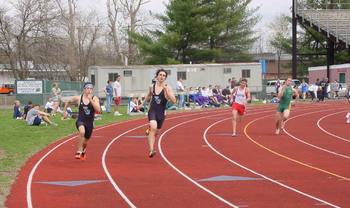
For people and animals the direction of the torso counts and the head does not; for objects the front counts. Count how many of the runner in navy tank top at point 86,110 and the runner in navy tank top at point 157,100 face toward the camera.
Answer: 2

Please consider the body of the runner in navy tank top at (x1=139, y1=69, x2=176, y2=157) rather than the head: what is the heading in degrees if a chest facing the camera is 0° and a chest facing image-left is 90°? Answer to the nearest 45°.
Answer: approximately 0°

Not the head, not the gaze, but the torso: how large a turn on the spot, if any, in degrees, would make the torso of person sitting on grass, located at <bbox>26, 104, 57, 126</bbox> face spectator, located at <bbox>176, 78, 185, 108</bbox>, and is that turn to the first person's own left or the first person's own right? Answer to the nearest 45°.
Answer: approximately 45° to the first person's own left

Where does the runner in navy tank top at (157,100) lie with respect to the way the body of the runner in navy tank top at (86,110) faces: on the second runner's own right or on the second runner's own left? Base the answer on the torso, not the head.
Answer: on the second runner's own left

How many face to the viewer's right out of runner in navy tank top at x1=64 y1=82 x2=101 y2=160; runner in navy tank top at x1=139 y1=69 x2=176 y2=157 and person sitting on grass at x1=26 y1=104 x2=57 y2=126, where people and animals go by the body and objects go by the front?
1

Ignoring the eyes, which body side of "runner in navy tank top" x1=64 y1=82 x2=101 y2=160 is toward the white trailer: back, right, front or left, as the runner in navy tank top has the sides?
back

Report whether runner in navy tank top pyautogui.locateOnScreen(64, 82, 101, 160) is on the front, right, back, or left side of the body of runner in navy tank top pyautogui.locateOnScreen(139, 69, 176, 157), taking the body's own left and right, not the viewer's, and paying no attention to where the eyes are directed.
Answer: right

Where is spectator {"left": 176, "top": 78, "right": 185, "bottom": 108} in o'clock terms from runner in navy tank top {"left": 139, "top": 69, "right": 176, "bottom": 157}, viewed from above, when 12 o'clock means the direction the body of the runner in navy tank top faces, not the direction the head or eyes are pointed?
The spectator is roughly at 6 o'clock from the runner in navy tank top.

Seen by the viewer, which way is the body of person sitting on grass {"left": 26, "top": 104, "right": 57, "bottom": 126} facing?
to the viewer's right

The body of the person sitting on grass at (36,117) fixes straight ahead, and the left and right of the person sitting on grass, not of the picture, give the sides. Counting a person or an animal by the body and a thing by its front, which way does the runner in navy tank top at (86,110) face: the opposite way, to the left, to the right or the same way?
to the right

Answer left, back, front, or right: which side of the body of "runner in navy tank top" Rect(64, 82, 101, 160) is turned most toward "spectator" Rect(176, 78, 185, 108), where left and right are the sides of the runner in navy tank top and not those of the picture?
back

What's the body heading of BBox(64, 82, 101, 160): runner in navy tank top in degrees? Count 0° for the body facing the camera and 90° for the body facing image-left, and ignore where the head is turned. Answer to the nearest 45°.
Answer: approximately 0°
